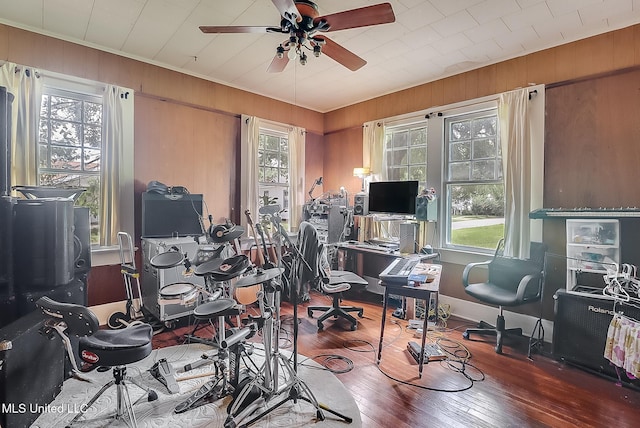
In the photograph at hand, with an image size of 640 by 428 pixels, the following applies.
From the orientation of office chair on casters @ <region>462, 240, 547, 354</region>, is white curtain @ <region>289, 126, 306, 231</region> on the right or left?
on its right

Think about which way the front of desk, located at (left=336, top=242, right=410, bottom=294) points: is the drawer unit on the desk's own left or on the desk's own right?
on the desk's own left

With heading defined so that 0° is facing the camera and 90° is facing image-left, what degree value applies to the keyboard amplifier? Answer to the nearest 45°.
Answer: approximately 45°

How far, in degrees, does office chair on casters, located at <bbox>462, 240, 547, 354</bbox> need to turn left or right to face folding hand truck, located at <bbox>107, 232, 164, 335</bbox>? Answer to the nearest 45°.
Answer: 0° — it already faces it

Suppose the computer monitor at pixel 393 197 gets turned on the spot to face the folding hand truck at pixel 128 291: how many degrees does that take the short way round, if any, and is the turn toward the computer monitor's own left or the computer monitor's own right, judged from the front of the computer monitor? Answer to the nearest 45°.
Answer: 0° — it already faces it

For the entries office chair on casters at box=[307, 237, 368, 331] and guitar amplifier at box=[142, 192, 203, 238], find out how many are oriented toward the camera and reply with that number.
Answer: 1

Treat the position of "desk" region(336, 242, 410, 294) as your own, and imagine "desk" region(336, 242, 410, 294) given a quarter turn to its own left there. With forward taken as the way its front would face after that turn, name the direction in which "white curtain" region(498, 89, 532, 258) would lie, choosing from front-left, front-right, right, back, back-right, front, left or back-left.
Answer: front

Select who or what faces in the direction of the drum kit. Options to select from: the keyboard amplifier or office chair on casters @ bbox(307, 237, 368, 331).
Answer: the keyboard amplifier

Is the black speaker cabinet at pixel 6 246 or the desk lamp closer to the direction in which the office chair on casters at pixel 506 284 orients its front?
the black speaker cabinet

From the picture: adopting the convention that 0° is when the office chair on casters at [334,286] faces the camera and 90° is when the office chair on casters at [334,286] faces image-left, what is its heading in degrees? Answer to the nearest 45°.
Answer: approximately 270°
